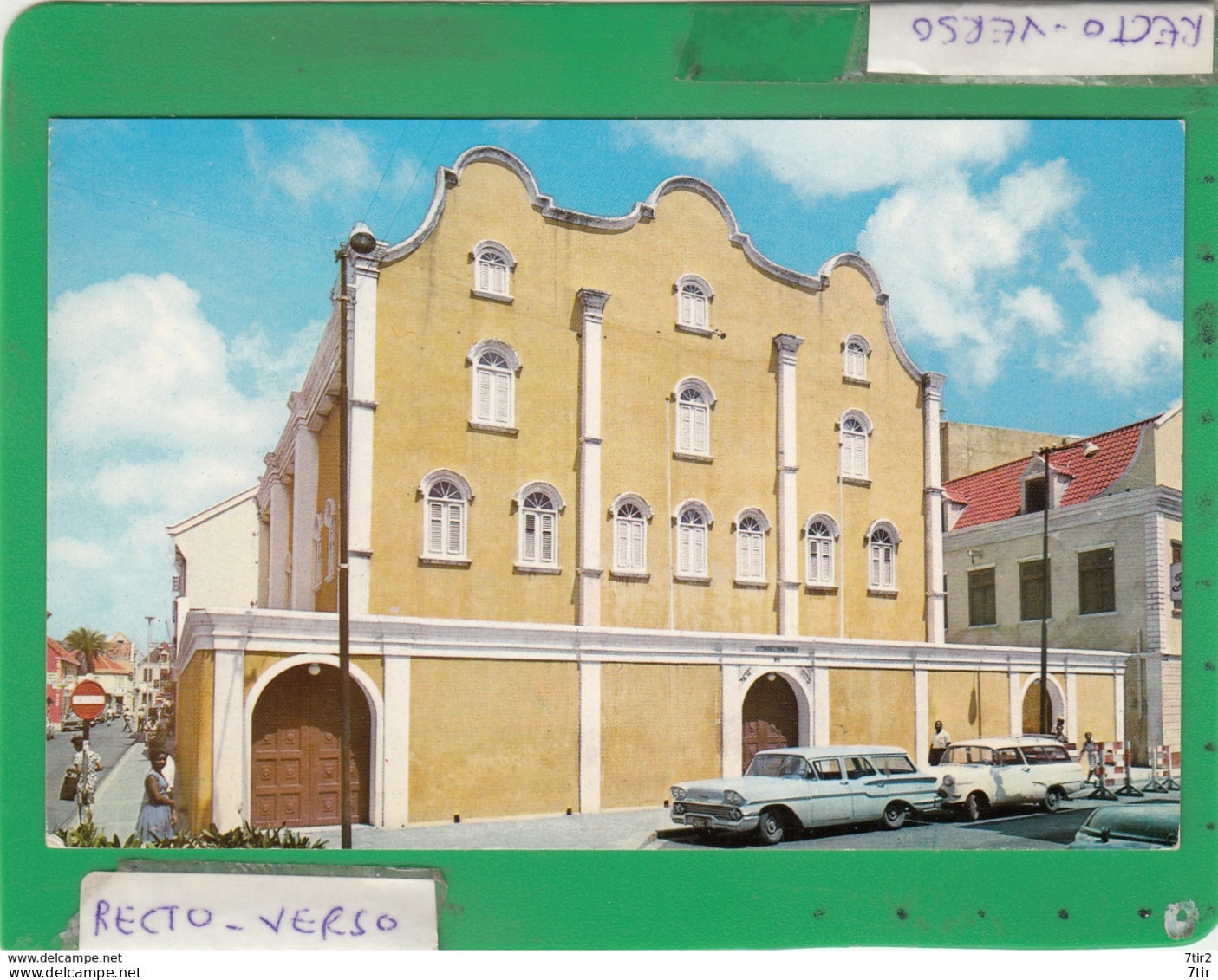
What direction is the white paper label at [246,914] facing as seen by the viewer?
toward the camera
